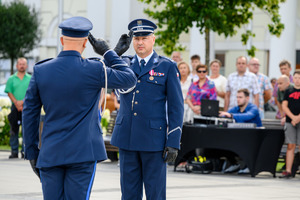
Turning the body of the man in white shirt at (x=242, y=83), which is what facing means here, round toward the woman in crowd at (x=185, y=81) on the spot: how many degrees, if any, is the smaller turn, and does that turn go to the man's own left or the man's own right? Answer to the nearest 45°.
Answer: approximately 90° to the man's own right

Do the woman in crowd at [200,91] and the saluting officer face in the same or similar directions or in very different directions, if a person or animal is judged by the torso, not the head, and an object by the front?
very different directions

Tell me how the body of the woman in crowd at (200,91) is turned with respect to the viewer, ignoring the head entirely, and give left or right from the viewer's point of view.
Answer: facing the viewer

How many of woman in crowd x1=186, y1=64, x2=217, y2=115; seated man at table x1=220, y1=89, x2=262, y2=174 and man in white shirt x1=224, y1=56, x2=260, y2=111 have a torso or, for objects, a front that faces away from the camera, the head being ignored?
0

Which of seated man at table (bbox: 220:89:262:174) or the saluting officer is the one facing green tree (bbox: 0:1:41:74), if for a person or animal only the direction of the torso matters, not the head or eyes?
the saluting officer

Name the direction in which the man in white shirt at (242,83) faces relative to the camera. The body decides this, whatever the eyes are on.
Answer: toward the camera

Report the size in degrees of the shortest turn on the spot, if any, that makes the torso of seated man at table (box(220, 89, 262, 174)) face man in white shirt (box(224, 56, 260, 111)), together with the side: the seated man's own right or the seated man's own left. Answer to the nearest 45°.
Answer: approximately 135° to the seated man's own right

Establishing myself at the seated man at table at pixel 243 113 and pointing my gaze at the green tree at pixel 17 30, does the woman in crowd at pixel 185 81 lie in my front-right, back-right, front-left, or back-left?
front-left

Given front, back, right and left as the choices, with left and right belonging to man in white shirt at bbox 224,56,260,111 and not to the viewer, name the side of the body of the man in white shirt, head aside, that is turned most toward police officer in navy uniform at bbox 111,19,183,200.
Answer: front

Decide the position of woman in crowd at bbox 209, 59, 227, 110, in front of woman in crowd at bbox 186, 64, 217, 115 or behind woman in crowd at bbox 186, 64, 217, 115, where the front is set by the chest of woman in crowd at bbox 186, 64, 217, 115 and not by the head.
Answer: behind
